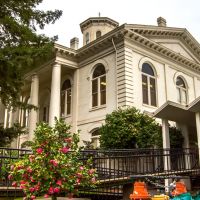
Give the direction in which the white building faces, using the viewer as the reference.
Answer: facing the viewer and to the left of the viewer

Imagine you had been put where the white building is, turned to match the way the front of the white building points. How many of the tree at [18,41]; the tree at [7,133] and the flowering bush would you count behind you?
0

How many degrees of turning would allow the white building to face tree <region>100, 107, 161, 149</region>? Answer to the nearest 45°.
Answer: approximately 45° to its left

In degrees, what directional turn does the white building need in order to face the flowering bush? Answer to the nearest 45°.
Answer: approximately 45° to its left

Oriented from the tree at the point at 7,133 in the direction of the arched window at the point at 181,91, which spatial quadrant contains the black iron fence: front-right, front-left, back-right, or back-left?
front-right

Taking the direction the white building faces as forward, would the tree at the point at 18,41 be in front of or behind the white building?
in front

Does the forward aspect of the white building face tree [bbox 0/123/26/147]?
yes

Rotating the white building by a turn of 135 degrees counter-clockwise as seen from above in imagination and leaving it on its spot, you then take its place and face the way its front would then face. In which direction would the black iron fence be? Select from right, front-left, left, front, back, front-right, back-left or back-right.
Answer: right
